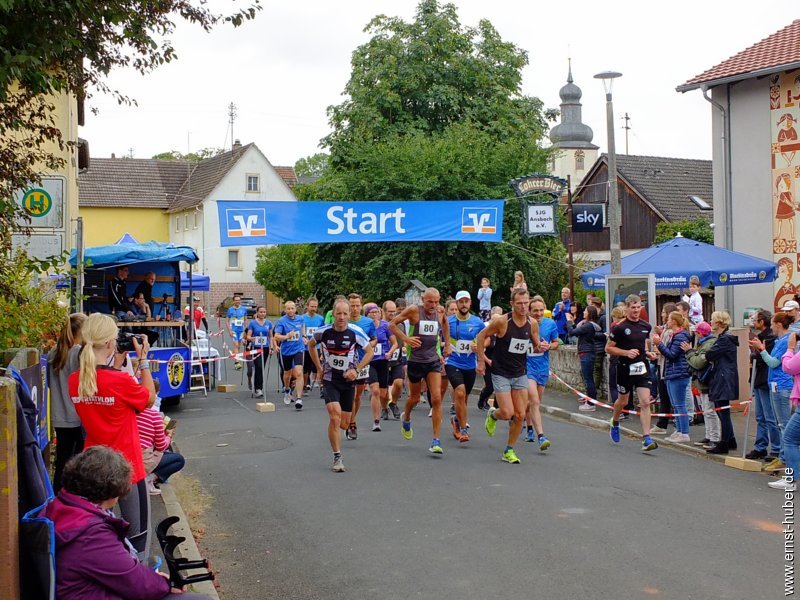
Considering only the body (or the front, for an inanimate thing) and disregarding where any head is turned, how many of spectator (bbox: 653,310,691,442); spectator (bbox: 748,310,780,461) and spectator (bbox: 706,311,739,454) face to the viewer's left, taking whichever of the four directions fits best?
3

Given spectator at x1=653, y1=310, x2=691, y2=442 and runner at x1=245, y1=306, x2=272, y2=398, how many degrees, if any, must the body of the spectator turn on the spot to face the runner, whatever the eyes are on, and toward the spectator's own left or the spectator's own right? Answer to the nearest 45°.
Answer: approximately 45° to the spectator's own right

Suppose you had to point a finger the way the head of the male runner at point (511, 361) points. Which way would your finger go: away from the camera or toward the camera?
toward the camera

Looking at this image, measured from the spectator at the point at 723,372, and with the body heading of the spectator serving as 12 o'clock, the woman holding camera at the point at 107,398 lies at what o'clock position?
The woman holding camera is roughly at 10 o'clock from the spectator.

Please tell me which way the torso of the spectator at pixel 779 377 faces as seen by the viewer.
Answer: to the viewer's left

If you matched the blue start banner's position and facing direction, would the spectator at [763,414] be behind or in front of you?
in front

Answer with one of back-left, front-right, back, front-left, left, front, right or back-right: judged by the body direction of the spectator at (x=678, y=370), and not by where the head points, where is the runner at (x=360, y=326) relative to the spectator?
front

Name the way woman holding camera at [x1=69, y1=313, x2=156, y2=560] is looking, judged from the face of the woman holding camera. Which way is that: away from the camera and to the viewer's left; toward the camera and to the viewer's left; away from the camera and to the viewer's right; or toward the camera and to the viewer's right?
away from the camera and to the viewer's right

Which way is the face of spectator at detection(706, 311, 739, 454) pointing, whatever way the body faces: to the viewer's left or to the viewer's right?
to the viewer's left

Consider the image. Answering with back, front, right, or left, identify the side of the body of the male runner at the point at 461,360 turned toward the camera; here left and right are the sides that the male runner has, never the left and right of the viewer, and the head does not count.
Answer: front

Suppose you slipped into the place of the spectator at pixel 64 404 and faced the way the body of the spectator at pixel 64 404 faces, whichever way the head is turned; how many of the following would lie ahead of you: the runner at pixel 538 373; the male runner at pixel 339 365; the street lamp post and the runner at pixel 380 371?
4

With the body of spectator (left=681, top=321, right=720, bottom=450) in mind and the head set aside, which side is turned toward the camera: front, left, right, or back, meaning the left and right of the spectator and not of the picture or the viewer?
left

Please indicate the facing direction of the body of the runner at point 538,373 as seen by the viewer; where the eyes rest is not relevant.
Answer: toward the camera

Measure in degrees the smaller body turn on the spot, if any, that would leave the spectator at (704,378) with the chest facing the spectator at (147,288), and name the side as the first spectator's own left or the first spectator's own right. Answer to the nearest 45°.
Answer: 0° — they already face them

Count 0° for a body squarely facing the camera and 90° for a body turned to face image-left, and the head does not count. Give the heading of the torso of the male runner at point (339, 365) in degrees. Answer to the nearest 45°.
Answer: approximately 0°

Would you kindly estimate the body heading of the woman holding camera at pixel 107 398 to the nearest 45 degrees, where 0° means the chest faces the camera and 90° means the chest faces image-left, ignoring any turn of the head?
approximately 225°

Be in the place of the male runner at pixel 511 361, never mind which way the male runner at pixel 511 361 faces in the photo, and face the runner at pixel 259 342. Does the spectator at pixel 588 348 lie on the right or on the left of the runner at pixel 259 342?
right

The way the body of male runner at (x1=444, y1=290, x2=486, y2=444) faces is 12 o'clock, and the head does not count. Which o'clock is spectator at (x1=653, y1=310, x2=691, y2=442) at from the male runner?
The spectator is roughly at 9 o'clock from the male runner.

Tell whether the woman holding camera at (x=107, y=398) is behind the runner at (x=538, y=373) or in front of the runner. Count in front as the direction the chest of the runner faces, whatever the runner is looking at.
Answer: in front

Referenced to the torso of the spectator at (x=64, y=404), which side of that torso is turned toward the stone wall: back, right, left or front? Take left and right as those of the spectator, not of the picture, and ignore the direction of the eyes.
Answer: front

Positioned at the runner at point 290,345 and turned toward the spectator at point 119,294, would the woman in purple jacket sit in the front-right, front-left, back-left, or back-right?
back-left

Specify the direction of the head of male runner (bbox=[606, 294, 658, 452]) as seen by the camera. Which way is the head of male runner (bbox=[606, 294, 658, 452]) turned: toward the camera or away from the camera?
toward the camera
